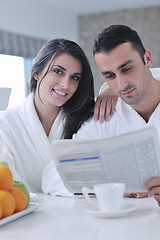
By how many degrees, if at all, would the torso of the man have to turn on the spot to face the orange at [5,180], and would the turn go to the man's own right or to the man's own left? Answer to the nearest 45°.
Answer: approximately 45° to the man's own right

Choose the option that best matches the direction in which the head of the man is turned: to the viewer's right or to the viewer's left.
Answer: to the viewer's left

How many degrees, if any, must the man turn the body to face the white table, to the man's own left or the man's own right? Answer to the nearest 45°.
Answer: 0° — they already face it

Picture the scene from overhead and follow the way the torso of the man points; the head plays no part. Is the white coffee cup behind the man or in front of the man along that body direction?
in front

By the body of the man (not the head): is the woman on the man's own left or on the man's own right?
on the man's own right

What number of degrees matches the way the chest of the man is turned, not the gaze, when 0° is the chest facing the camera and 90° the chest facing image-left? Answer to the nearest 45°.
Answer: approximately 0°

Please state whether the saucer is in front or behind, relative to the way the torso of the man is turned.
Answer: in front
